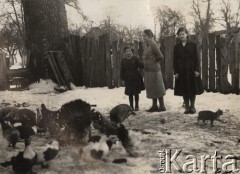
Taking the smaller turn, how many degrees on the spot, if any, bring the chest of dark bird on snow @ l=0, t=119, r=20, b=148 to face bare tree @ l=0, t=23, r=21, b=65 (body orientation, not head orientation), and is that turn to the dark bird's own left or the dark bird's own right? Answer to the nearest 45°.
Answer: approximately 90° to the dark bird's own left

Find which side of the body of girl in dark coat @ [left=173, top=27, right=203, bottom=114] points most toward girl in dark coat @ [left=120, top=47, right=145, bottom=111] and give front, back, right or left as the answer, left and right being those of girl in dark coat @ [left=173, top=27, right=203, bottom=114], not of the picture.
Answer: right

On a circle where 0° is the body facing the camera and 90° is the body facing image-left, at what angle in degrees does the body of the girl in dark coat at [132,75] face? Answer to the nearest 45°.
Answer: approximately 0°

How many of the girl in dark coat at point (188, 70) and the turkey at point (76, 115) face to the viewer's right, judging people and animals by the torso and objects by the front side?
0

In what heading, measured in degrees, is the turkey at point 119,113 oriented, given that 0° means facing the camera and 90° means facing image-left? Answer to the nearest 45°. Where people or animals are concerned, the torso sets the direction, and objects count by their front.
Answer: approximately 270°
